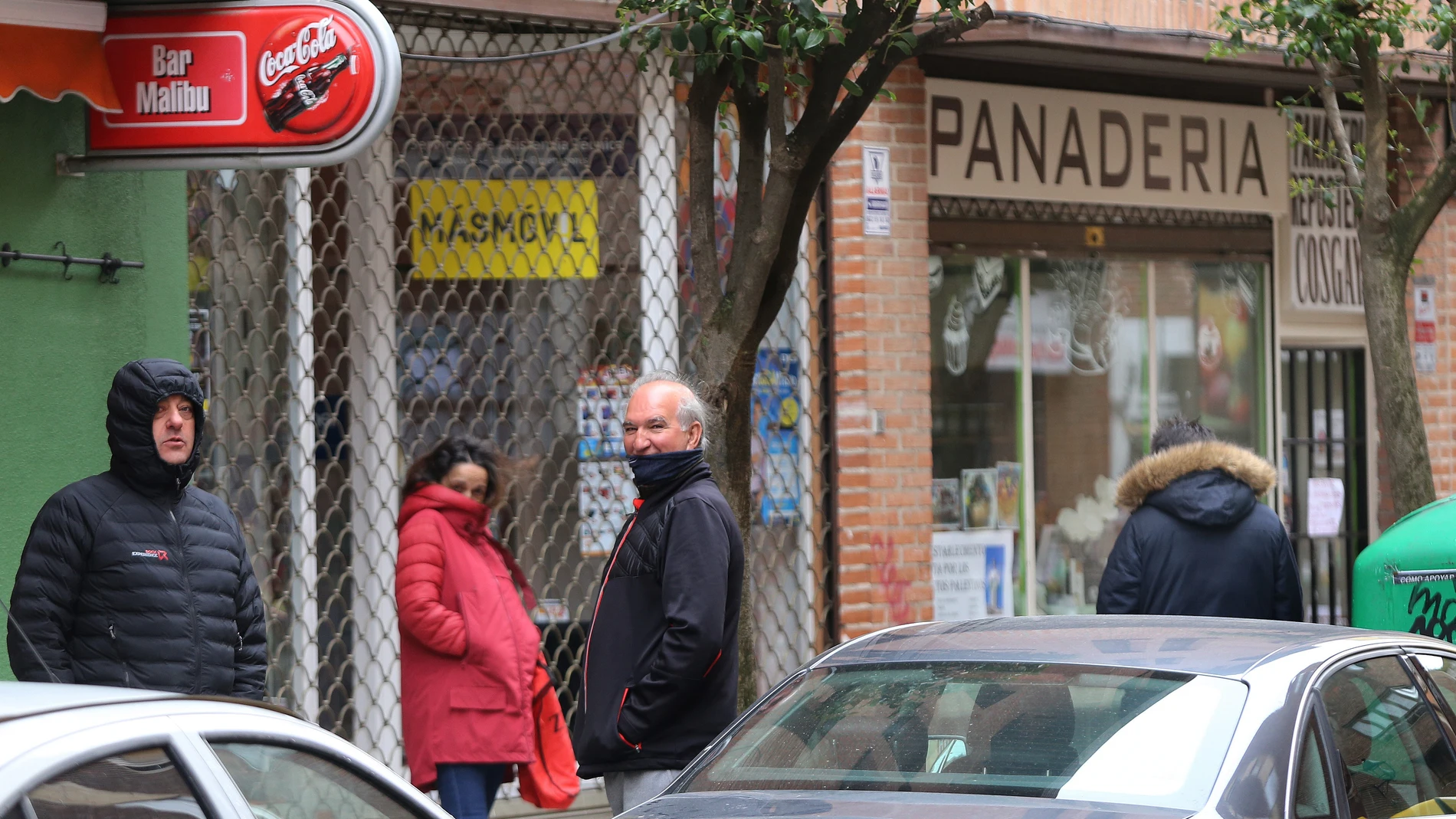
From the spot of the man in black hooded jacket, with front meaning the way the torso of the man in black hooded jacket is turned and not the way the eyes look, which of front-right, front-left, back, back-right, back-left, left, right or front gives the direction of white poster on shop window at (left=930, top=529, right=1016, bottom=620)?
left

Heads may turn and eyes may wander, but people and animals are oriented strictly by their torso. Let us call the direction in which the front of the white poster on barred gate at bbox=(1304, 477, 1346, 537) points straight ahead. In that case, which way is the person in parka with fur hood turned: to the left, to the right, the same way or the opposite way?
the opposite way

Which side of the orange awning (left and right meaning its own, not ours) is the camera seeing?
front

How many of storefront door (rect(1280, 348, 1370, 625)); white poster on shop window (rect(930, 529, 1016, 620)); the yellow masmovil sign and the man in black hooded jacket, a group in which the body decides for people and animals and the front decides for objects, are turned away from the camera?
0

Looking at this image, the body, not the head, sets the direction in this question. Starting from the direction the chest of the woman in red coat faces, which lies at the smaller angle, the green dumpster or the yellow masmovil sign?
the green dumpster

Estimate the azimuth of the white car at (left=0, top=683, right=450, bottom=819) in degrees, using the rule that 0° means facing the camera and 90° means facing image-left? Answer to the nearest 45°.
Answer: approximately 270°

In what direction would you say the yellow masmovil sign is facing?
toward the camera

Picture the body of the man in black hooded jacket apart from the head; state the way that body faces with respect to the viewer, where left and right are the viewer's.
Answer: facing the viewer and to the right of the viewer

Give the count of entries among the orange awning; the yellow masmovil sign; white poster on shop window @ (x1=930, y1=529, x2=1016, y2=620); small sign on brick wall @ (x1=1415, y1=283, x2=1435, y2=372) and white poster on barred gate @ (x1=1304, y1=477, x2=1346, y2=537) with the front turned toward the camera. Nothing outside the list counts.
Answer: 5

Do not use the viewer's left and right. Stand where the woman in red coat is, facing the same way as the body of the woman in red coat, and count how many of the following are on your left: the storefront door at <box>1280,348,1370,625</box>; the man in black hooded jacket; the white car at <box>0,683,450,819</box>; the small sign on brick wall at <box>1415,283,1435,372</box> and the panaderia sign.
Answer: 3

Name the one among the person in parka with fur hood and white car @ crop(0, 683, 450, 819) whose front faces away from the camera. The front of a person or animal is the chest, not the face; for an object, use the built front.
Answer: the person in parka with fur hood

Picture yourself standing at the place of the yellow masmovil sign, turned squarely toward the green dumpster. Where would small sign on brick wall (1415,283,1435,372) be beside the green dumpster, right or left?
left

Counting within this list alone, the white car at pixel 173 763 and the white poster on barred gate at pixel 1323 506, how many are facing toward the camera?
1

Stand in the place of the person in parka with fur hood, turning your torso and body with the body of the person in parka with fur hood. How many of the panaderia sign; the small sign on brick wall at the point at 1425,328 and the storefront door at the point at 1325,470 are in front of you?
3

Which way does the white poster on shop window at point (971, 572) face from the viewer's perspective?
toward the camera

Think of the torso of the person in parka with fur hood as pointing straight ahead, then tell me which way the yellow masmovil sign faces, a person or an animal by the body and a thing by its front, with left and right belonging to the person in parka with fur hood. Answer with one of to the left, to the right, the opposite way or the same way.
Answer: the opposite way

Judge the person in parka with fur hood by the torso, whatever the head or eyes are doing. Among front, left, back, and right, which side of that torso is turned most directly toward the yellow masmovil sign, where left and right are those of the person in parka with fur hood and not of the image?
left
